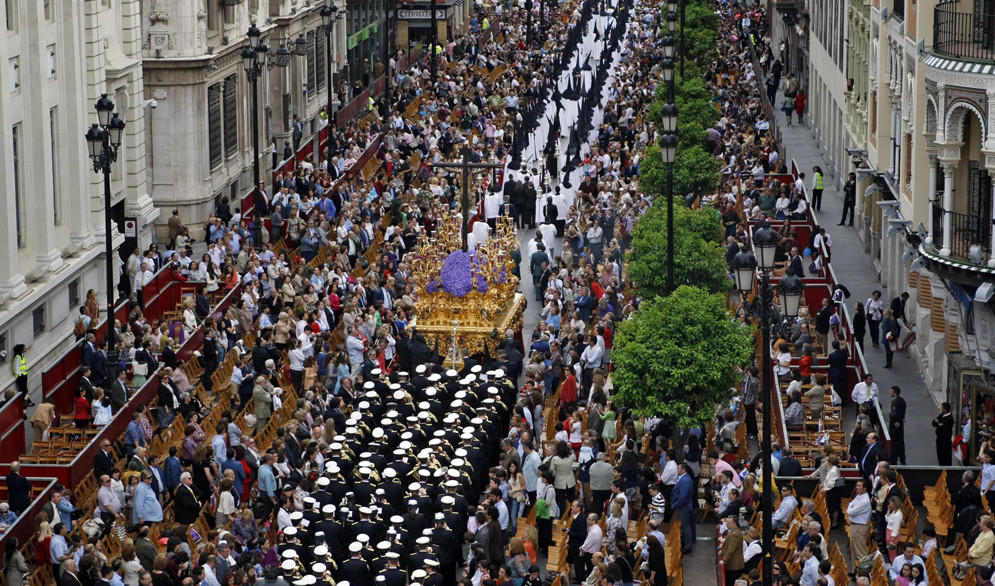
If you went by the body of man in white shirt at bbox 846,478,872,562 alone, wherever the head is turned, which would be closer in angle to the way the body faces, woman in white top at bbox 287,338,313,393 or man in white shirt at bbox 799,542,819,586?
the woman in white top

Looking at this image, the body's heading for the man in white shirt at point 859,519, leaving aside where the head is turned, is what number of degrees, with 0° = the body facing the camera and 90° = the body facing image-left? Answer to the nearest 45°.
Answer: approximately 90°

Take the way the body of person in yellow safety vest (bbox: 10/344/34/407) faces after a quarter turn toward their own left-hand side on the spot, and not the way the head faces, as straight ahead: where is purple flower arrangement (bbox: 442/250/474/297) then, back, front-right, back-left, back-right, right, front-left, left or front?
right

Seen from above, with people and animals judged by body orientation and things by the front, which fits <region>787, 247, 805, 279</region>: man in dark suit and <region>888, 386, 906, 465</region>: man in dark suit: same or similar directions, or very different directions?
same or similar directions

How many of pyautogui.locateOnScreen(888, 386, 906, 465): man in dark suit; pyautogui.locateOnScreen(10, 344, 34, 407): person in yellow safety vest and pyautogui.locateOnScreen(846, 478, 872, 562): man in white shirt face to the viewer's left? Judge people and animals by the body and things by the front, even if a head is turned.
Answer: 2

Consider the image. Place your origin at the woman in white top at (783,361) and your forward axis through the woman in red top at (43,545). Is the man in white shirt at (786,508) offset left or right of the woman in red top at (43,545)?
left

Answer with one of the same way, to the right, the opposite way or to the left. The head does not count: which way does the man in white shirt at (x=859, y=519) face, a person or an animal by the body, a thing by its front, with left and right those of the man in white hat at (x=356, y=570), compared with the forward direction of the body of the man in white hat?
to the left

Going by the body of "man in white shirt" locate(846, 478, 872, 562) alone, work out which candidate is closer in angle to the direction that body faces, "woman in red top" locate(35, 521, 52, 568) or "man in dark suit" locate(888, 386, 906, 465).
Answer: the woman in red top

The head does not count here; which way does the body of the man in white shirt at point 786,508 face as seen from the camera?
to the viewer's left

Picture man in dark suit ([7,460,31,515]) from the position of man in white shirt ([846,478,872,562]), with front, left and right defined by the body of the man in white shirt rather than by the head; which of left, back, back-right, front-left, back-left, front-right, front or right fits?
front

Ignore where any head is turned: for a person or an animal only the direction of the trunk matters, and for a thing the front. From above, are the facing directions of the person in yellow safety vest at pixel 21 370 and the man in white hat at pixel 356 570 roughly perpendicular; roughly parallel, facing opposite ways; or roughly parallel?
roughly perpendicular

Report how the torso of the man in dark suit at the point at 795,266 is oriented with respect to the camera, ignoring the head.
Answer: to the viewer's left

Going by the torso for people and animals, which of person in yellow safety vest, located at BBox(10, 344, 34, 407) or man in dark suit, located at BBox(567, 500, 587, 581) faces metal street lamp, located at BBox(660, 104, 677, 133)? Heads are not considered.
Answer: the person in yellow safety vest

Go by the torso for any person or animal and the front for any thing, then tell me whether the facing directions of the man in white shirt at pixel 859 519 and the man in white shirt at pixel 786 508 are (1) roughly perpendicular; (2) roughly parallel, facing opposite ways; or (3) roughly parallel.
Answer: roughly parallel

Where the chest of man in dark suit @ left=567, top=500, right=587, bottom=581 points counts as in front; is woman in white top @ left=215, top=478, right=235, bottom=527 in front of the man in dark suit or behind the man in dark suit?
in front

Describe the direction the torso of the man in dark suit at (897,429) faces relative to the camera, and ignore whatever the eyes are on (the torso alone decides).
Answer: to the viewer's left

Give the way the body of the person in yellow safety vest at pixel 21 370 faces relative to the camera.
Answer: to the viewer's right

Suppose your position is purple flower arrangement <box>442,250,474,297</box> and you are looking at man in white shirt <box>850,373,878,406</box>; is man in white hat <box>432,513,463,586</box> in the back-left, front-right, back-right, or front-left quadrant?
front-right

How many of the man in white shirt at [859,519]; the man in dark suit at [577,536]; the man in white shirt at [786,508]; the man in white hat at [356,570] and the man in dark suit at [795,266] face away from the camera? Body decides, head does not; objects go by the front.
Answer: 1
